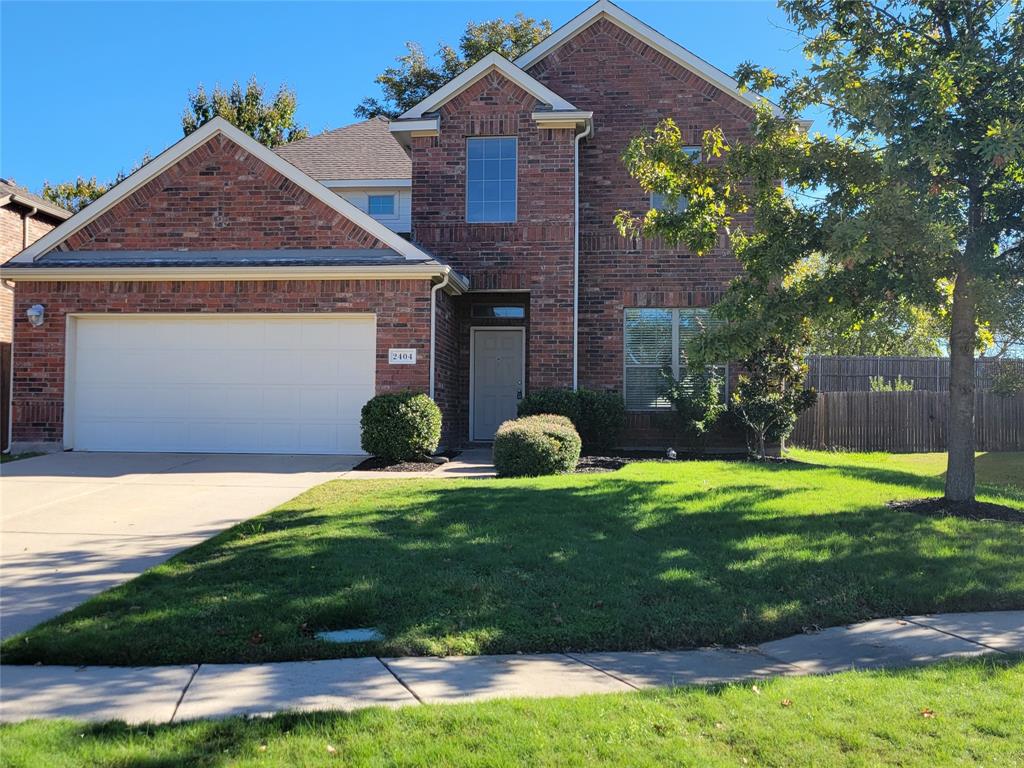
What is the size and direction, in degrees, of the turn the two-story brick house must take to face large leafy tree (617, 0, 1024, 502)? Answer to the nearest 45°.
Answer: approximately 45° to its left

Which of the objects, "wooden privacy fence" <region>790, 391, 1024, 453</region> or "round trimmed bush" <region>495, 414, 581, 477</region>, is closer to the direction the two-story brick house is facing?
the round trimmed bush

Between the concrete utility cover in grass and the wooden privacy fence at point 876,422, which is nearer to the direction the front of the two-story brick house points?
the concrete utility cover in grass

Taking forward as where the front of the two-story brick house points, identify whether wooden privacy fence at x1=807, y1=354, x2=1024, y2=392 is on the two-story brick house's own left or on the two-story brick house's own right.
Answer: on the two-story brick house's own left

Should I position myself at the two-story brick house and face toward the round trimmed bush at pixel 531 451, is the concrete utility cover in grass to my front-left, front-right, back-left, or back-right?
front-right

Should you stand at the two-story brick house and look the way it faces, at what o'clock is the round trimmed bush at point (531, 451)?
The round trimmed bush is roughly at 11 o'clock from the two-story brick house.

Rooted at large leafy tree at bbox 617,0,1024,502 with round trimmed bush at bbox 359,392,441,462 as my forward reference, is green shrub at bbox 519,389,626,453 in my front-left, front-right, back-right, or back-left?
front-right

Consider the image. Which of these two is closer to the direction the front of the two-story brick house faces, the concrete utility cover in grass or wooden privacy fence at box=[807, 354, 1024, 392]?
the concrete utility cover in grass

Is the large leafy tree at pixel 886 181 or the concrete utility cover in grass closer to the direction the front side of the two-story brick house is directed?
the concrete utility cover in grass

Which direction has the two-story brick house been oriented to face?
toward the camera

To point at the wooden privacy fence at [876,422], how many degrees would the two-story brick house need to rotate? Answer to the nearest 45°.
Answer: approximately 90° to its left

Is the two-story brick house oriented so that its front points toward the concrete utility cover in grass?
yes
